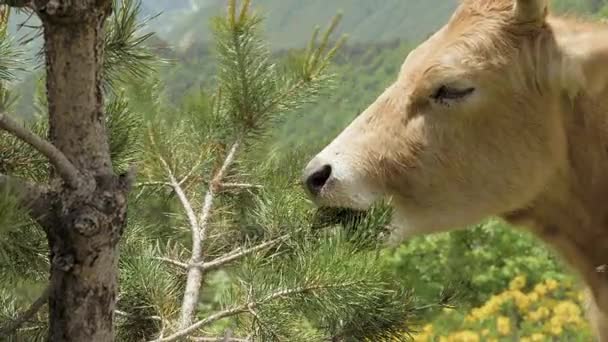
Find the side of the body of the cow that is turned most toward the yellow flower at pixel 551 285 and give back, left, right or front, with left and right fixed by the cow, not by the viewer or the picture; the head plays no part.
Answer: right

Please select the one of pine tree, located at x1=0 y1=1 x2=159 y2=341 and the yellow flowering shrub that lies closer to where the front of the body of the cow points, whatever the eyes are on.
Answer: the pine tree

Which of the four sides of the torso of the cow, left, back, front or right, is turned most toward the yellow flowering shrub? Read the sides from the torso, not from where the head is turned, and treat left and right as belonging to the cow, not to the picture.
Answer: right

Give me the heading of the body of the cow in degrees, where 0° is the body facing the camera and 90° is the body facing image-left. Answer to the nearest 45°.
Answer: approximately 90°

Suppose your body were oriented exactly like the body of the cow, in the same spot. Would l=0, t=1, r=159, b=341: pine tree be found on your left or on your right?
on your left

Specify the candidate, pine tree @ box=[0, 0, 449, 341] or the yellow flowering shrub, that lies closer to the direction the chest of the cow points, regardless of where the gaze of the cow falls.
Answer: the pine tree

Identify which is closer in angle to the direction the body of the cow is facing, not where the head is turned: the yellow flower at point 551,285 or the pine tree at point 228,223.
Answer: the pine tree
